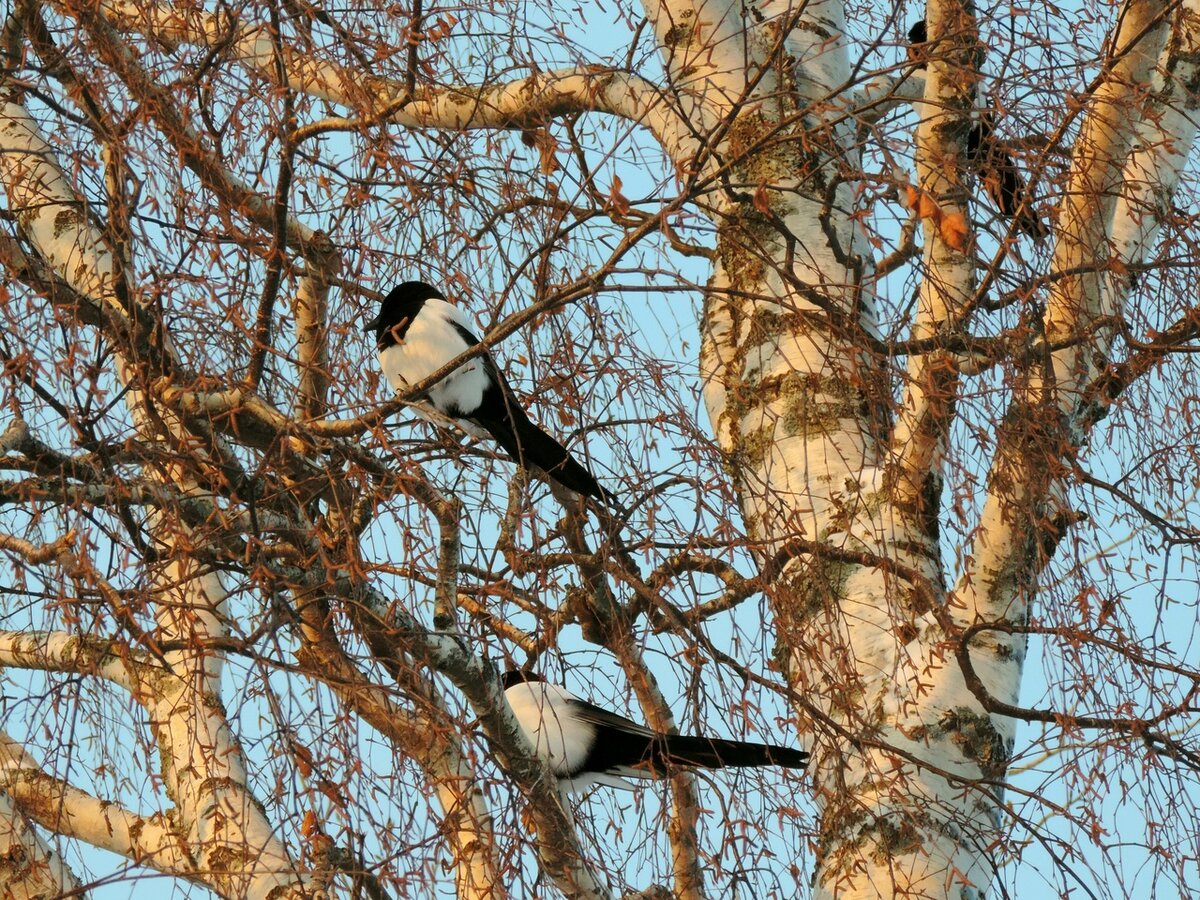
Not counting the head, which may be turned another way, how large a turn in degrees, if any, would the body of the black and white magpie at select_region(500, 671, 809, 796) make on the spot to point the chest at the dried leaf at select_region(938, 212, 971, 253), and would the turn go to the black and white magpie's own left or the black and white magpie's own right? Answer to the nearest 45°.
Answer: approximately 135° to the black and white magpie's own left

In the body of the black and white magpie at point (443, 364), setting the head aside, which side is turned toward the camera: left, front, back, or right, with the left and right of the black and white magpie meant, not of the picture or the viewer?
left

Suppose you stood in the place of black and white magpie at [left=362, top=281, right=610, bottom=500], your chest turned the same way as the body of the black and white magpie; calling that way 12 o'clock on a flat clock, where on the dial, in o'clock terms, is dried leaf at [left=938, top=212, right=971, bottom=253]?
The dried leaf is roughly at 7 o'clock from the black and white magpie.

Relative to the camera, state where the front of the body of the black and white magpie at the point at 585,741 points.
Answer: to the viewer's left

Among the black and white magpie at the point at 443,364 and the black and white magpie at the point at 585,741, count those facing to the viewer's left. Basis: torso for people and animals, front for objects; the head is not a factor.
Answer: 2
